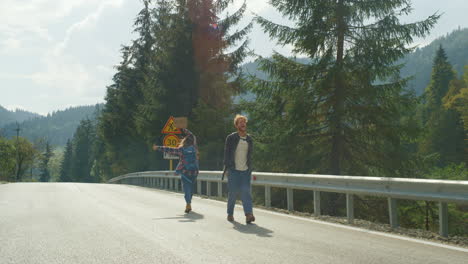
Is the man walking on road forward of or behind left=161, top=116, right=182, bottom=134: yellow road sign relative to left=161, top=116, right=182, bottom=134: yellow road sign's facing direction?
forward

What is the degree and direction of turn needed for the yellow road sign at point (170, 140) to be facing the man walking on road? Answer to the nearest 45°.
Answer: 0° — it already faces them

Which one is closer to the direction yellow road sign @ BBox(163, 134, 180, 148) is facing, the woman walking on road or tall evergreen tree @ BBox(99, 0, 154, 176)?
the woman walking on road

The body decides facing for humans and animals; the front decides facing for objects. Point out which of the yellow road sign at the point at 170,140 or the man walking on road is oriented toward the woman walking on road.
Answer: the yellow road sign

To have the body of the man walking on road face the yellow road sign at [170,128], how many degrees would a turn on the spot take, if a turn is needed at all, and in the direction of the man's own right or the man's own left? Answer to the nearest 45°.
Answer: approximately 135° to the man's own left

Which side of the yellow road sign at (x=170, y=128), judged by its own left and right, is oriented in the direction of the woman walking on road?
front

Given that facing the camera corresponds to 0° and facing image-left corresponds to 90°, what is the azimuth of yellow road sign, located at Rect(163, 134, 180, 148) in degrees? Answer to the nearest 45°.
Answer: approximately 0°

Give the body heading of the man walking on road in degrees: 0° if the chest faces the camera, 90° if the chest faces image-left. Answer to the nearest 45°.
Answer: approximately 315°

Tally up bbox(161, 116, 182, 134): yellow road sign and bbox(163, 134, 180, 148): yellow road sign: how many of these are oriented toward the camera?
2
